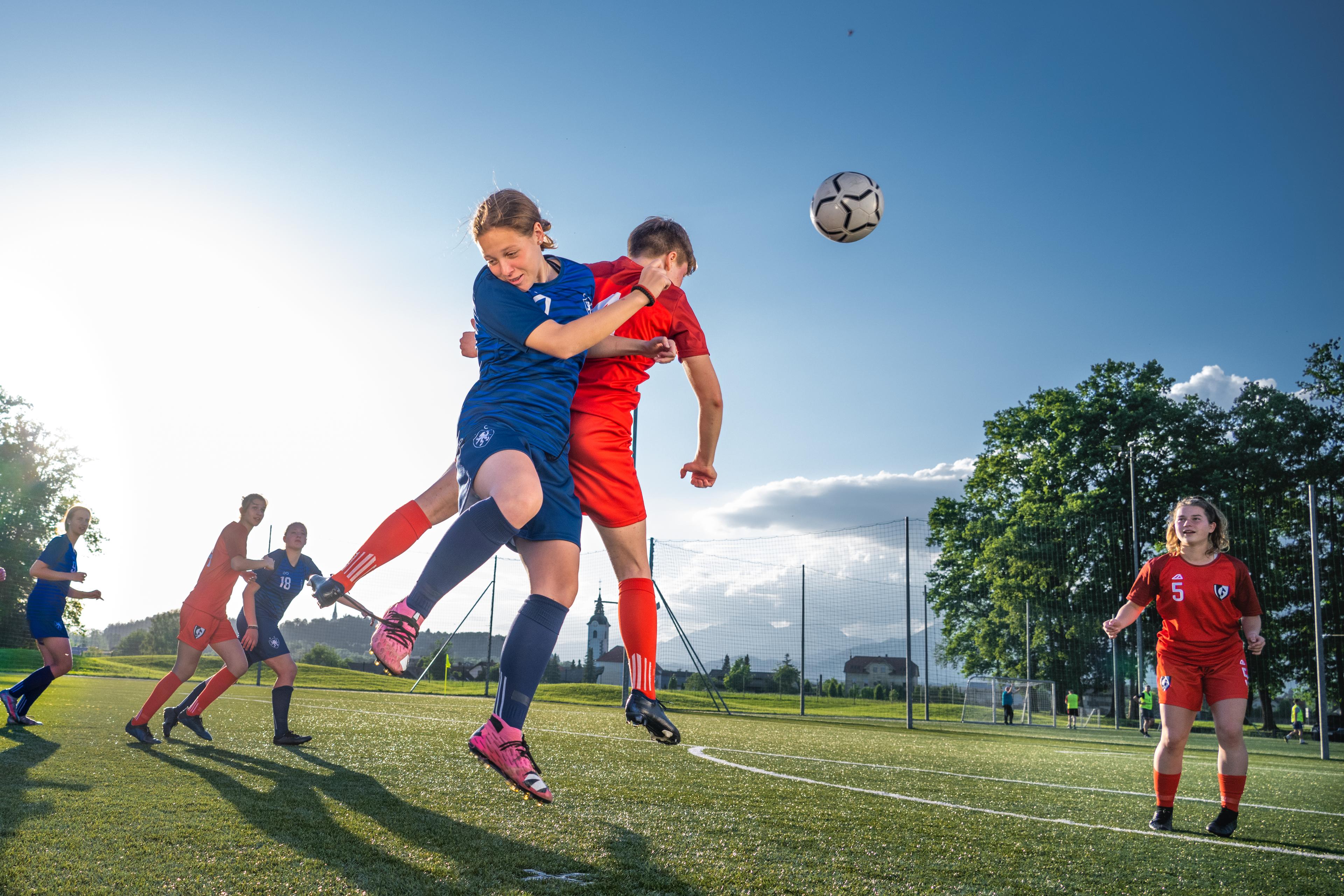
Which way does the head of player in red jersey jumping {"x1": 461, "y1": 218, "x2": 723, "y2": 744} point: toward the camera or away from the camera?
away from the camera

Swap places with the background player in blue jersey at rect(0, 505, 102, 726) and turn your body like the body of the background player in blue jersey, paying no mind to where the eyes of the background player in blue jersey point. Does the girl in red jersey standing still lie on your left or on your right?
on your right

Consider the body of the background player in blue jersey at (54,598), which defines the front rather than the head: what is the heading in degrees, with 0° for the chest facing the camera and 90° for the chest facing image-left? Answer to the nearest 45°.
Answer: approximately 270°

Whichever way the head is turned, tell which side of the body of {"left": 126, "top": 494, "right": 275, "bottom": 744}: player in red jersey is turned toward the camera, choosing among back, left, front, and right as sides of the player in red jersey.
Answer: right

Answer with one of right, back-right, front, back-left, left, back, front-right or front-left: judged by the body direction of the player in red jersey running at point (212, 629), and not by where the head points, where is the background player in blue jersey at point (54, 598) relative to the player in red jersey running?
back-left
